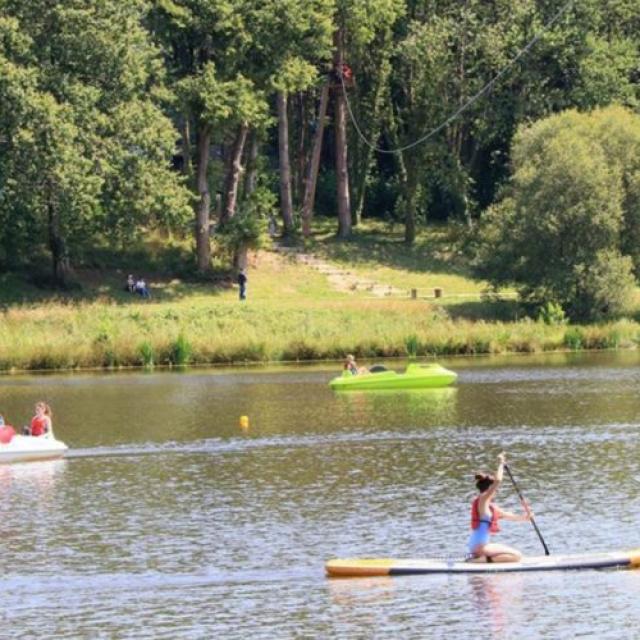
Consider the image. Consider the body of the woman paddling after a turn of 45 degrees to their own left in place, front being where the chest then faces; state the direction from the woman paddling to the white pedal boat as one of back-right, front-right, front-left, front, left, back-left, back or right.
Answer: left

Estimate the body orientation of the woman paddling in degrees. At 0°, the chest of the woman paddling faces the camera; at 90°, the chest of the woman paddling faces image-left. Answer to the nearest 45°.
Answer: approximately 270°

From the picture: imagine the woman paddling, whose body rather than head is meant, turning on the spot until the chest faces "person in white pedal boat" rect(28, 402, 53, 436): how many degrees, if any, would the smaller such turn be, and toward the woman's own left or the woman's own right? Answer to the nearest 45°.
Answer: approximately 135° to the woman's own left
